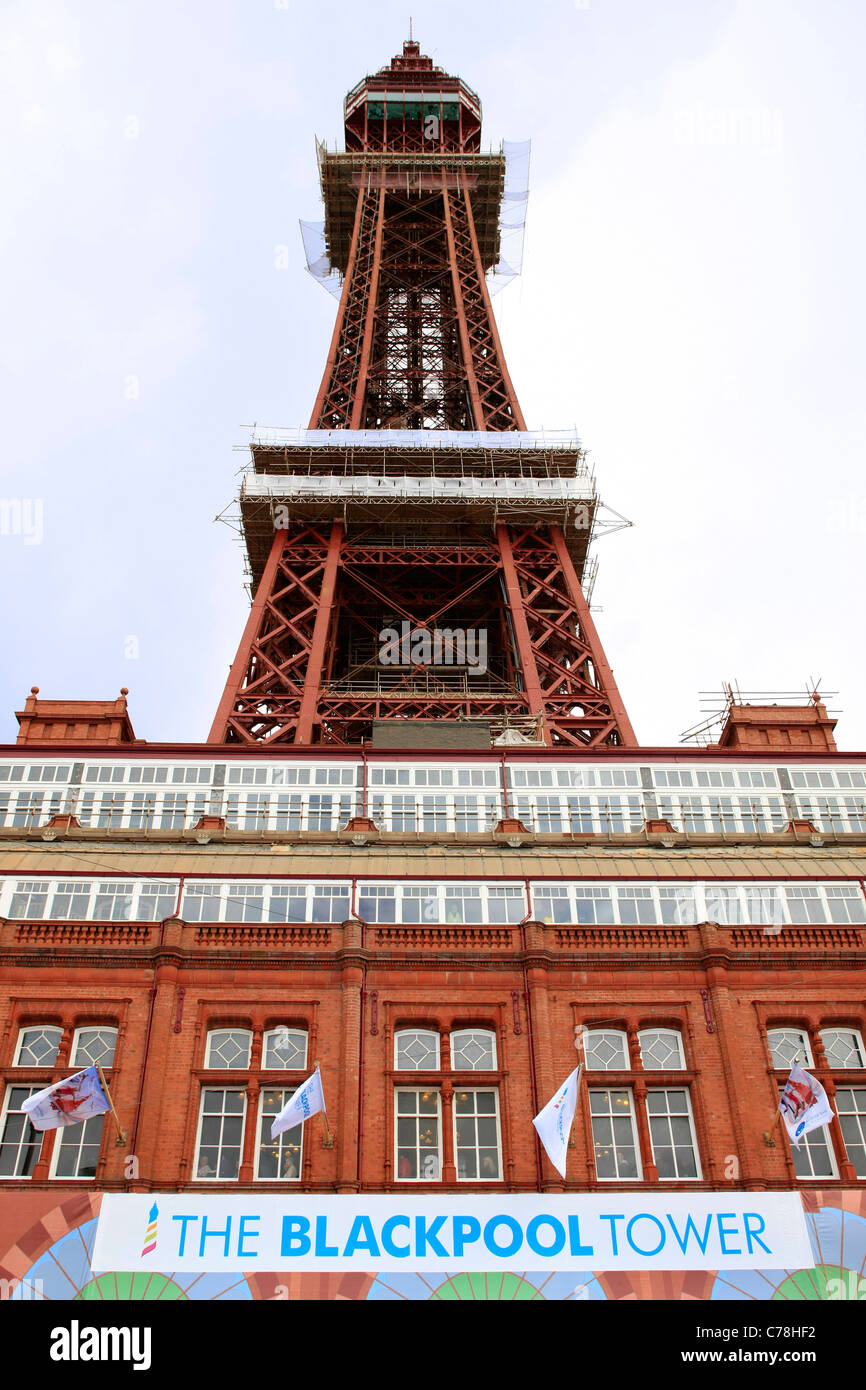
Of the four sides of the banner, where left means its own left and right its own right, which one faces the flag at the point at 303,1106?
right

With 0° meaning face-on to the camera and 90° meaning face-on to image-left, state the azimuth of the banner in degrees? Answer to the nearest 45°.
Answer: approximately 0°

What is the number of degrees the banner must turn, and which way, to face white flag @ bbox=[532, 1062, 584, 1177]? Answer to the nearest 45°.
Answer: approximately 90° to its left

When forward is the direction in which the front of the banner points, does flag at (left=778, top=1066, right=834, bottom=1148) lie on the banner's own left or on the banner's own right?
on the banner's own left

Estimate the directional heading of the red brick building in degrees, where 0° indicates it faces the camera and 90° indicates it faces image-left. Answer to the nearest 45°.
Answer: approximately 0°
